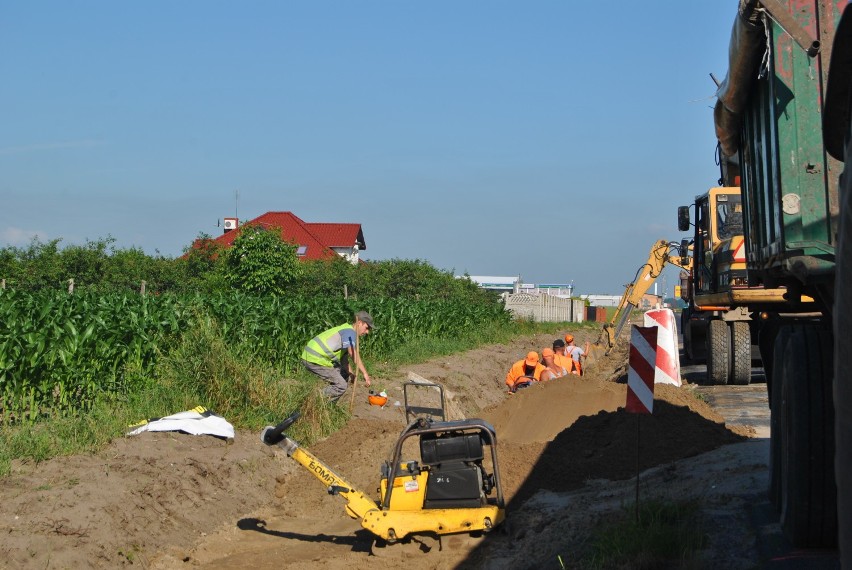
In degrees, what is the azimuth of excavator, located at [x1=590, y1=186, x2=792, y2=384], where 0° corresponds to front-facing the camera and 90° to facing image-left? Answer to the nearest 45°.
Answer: approximately 135°

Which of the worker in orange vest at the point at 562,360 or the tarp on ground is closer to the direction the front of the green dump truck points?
the worker in orange vest

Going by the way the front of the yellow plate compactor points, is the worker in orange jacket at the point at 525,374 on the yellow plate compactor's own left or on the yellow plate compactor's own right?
on the yellow plate compactor's own left

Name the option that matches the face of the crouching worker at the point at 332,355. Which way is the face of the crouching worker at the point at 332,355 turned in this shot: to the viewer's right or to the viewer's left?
to the viewer's right

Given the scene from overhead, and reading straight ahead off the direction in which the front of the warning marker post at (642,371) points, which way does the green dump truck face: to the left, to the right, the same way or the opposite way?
the opposite way

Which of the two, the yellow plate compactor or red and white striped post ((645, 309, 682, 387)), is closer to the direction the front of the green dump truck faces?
the red and white striped post

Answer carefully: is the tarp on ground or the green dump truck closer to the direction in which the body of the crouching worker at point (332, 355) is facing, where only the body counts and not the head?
the green dump truck

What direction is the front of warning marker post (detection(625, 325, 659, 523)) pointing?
toward the camera

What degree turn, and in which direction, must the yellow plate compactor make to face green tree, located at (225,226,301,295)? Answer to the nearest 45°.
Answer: approximately 90° to its left

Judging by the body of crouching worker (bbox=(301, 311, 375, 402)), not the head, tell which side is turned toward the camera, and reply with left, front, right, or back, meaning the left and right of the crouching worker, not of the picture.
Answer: right

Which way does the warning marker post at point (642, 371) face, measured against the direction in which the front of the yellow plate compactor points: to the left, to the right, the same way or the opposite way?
to the right

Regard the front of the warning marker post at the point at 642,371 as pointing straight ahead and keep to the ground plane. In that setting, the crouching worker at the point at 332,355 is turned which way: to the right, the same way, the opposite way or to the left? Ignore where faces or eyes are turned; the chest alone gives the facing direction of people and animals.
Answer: to the left

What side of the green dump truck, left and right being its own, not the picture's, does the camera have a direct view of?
back

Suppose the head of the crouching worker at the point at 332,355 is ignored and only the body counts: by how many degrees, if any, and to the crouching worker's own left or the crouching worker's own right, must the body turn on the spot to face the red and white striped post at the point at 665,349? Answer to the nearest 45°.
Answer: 0° — they already face it

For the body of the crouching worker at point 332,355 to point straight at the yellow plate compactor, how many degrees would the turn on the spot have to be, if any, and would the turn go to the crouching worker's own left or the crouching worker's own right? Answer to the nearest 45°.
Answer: approximately 90° to the crouching worker's own right

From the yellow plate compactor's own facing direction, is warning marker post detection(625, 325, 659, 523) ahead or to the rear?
ahead

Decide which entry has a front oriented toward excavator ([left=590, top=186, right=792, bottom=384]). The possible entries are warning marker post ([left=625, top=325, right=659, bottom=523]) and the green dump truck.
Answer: the green dump truck

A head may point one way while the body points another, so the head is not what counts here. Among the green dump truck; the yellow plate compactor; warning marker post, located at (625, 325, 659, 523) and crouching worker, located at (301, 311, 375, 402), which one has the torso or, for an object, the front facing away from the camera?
the green dump truck
